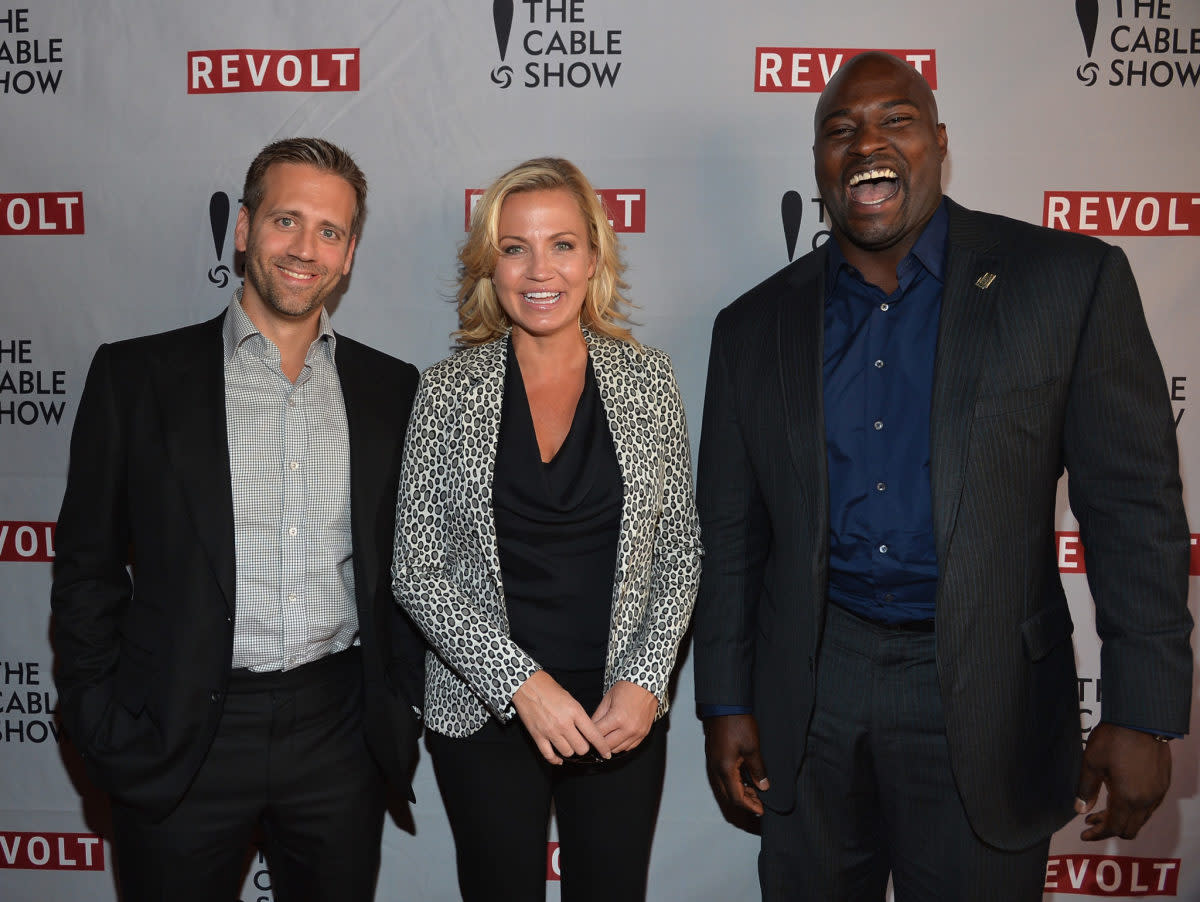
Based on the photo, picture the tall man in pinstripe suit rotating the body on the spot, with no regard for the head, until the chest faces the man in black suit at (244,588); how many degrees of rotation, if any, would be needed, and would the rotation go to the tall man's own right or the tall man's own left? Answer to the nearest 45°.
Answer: approximately 90° to the tall man's own right

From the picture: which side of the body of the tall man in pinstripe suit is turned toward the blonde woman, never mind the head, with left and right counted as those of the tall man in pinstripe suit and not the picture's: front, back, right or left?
right

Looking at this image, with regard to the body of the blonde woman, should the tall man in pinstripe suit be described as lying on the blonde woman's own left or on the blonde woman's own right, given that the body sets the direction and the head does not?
on the blonde woman's own left

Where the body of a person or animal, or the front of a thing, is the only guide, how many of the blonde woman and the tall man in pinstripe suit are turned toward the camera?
2

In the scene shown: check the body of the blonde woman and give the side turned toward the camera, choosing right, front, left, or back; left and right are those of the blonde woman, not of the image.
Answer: front

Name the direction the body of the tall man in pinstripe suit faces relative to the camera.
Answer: toward the camera
